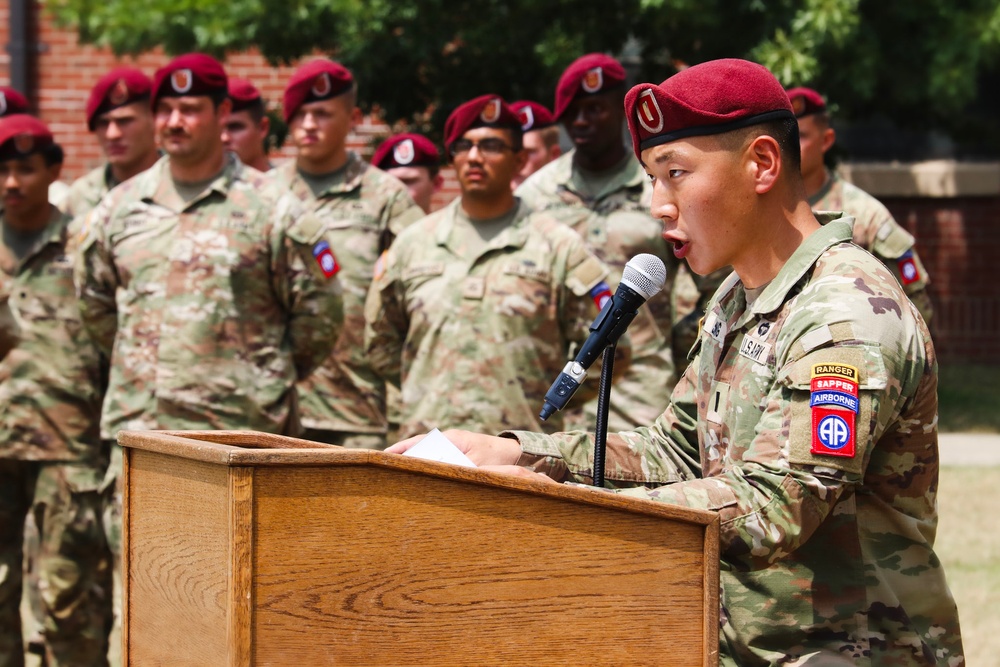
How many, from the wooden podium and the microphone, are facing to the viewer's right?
1

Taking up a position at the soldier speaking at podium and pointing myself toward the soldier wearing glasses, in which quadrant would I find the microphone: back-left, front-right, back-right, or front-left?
front-left

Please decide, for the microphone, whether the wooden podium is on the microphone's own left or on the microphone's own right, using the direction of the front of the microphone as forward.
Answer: on the microphone's own right

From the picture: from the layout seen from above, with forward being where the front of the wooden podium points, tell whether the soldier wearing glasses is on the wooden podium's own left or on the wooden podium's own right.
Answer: on the wooden podium's own right

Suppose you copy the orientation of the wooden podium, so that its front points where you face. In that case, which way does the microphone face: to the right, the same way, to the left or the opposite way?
the opposite way

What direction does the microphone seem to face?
to the viewer's right

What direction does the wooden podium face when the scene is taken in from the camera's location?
facing to the left of the viewer

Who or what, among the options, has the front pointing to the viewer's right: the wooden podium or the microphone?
the microphone
